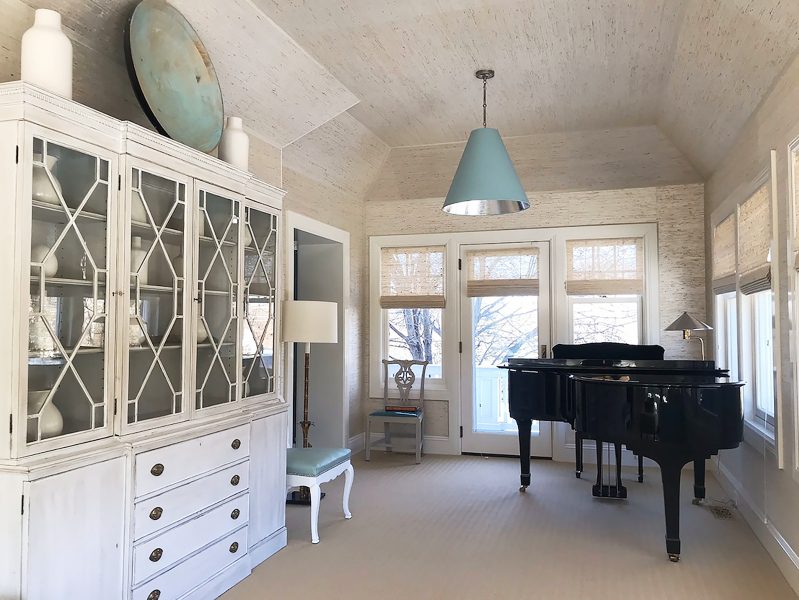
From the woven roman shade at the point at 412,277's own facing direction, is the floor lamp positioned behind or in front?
in front

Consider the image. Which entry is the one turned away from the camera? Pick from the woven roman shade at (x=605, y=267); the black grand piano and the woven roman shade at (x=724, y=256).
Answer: the black grand piano

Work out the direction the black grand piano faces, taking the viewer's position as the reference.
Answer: facing away from the viewer

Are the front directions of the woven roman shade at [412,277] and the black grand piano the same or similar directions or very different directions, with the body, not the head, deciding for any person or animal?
very different directions

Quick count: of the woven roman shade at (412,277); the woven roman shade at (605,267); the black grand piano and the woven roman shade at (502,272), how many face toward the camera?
3

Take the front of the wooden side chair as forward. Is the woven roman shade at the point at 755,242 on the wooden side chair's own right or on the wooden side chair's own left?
on the wooden side chair's own left

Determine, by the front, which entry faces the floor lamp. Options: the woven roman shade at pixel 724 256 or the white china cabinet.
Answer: the woven roman shade

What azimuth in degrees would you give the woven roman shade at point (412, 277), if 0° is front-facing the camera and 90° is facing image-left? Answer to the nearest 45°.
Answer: approximately 0°
